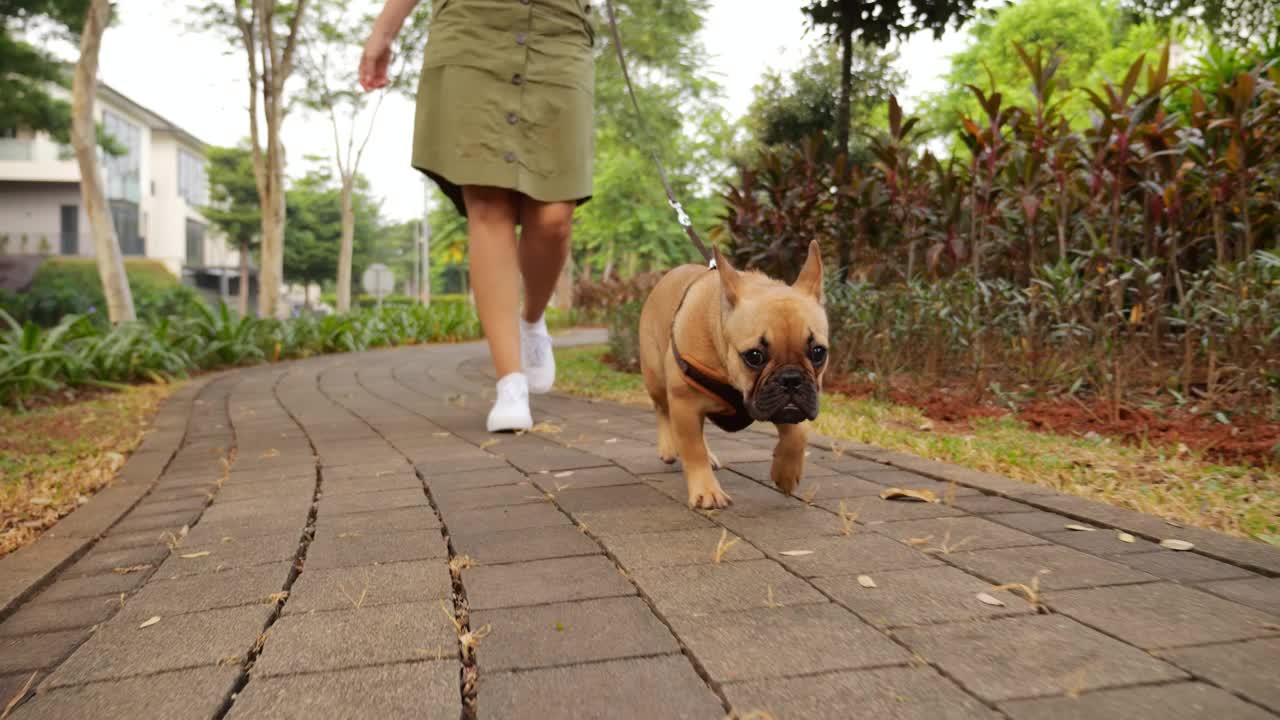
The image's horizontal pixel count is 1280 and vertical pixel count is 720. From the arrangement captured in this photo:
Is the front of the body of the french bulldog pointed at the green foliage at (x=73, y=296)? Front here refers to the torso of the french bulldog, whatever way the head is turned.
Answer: no

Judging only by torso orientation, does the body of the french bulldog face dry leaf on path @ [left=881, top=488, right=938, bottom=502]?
no

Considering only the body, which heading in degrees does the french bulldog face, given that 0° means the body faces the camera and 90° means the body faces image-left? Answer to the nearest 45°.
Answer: approximately 315°

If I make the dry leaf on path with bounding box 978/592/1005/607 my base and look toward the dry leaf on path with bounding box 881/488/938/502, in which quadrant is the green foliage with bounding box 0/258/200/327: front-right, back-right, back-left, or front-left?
front-left

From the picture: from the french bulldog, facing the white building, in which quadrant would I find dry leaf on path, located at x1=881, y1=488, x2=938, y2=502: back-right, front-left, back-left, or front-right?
back-right

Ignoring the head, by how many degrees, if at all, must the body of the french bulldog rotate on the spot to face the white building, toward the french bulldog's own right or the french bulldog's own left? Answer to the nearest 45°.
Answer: approximately 180°

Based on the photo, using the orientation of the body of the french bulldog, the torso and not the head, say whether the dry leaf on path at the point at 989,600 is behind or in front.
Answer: in front

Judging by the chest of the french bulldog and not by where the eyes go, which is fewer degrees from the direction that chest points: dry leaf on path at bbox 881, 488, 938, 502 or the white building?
the dry leaf on path

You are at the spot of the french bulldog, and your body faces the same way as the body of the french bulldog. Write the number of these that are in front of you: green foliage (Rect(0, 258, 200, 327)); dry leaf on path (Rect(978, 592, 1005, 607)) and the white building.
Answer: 1
